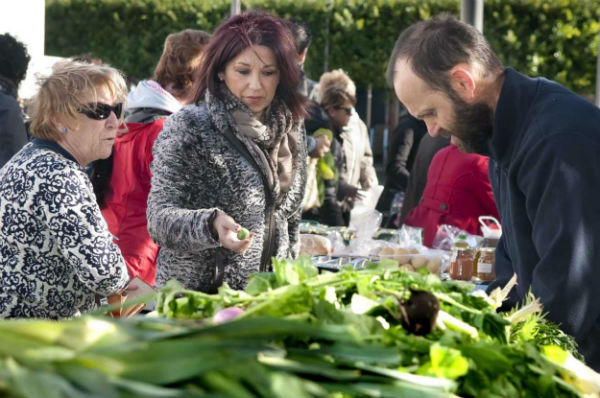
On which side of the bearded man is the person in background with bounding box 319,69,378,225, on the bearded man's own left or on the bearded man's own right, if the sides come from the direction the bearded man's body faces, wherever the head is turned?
on the bearded man's own right

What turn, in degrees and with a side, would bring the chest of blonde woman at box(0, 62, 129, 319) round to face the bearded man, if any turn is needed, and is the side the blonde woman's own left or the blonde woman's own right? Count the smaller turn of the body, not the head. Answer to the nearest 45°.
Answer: approximately 45° to the blonde woman's own right

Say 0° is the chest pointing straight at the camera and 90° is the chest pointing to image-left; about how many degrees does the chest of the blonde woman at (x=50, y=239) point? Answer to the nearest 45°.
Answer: approximately 270°

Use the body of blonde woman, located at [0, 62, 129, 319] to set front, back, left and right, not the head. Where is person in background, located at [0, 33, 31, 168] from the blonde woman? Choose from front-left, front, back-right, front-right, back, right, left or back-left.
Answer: left

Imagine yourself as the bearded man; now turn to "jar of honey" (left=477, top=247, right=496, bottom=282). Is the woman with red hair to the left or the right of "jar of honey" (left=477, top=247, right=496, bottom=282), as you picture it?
left

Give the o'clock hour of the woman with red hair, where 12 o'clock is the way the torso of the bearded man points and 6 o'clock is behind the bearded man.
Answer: The woman with red hair is roughly at 1 o'clock from the bearded man.

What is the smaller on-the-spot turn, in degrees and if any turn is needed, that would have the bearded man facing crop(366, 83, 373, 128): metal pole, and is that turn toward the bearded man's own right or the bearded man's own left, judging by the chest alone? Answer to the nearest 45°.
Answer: approximately 90° to the bearded man's own right

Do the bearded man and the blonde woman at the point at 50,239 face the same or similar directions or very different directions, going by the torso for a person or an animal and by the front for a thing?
very different directions

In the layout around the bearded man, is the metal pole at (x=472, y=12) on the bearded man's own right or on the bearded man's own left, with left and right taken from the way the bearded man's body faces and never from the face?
on the bearded man's own right

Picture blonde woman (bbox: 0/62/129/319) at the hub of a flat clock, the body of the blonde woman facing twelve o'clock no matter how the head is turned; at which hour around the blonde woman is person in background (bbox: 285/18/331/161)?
The person in background is roughly at 10 o'clock from the blonde woman.

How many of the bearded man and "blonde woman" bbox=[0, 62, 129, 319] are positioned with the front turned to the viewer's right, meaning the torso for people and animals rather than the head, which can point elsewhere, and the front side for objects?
1

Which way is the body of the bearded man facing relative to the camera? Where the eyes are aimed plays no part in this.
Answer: to the viewer's left
